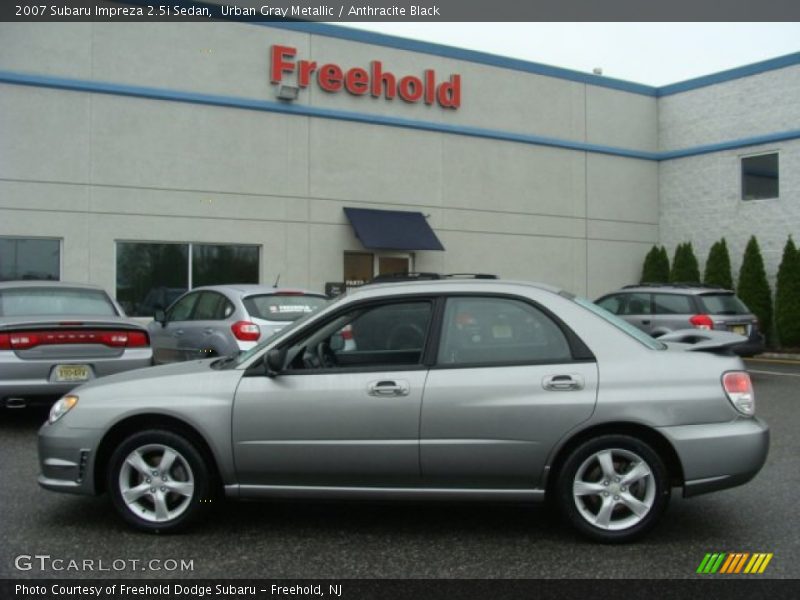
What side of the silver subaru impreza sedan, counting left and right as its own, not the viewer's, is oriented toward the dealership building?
right

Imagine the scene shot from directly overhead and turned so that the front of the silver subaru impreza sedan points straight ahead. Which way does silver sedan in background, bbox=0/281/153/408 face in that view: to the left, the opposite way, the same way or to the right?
to the right

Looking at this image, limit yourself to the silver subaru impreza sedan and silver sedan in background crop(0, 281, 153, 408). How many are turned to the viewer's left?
1

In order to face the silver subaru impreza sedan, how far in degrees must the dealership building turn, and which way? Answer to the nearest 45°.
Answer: approximately 45° to its right

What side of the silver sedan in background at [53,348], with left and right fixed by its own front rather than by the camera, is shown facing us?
back

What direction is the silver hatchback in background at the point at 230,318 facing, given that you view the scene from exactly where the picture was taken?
facing away from the viewer and to the left of the viewer

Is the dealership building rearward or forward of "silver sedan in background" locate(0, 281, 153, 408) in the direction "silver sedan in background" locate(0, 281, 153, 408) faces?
forward

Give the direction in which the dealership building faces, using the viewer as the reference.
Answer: facing the viewer and to the right of the viewer

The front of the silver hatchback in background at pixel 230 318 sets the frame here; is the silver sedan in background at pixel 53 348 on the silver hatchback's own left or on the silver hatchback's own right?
on the silver hatchback's own left

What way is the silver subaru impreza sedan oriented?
to the viewer's left

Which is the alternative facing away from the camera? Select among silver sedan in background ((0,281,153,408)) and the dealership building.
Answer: the silver sedan in background

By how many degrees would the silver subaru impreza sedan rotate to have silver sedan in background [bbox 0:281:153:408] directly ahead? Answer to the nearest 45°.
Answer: approximately 45° to its right

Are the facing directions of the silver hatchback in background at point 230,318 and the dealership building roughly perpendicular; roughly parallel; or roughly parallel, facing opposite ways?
roughly parallel, facing opposite ways

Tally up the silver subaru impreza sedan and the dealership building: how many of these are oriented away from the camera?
0
